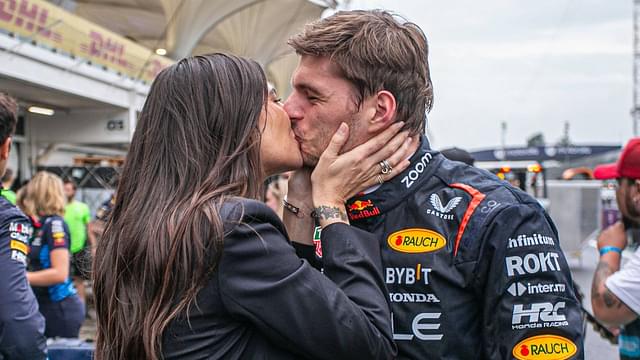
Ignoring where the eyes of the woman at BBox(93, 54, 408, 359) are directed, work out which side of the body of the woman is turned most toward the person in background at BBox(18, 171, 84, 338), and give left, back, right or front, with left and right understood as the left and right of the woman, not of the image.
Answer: left

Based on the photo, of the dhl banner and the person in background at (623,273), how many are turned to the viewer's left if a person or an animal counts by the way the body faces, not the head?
1

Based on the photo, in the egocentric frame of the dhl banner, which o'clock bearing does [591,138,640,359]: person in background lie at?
The person in background is roughly at 1 o'clock from the dhl banner.

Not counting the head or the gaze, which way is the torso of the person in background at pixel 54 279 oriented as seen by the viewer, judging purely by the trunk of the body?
to the viewer's left

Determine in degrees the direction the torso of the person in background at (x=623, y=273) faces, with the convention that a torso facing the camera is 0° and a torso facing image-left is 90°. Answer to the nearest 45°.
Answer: approximately 90°

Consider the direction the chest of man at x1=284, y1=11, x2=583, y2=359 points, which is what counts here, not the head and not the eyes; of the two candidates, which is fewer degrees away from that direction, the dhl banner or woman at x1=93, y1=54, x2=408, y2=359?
the woman

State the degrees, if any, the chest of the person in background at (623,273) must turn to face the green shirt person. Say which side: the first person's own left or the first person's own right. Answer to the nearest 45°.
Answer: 0° — they already face them

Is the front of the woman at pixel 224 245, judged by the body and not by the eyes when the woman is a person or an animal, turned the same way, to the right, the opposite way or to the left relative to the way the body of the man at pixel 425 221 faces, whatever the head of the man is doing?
the opposite way

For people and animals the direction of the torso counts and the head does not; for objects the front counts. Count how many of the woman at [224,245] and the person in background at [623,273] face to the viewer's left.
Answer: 1

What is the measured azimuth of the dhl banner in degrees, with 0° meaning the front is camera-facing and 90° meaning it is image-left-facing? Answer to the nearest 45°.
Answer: approximately 315°

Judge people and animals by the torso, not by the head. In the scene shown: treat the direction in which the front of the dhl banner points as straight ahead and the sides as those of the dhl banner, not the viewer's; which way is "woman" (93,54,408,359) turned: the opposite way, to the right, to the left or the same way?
to the left

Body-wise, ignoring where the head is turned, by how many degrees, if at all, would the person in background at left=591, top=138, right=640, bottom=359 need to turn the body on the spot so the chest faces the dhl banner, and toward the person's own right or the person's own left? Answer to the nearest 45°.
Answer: approximately 45° to the person's own right

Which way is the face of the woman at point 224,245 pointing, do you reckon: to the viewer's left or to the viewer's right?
to the viewer's right
